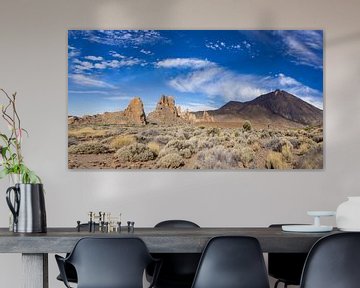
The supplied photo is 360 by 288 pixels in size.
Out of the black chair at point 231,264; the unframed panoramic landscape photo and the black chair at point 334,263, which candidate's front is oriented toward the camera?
the unframed panoramic landscape photo

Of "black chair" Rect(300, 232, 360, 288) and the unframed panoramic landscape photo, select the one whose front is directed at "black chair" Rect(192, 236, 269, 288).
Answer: the unframed panoramic landscape photo

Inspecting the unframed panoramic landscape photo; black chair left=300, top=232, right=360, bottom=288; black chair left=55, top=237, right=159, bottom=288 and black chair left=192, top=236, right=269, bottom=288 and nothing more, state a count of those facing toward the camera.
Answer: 1

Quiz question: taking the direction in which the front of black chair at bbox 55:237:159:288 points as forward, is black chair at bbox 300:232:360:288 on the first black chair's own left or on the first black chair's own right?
on the first black chair's own right

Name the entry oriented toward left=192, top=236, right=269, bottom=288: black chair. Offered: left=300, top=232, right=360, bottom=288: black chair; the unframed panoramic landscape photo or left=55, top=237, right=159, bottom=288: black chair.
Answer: the unframed panoramic landscape photo

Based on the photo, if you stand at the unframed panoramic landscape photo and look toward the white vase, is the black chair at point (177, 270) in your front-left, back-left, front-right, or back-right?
front-right

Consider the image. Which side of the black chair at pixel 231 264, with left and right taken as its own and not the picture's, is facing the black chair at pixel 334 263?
right

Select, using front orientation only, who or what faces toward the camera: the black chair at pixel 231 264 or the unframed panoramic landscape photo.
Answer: the unframed panoramic landscape photo

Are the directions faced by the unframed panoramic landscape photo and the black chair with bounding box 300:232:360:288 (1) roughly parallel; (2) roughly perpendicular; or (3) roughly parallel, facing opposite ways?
roughly parallel, facing opposite ways

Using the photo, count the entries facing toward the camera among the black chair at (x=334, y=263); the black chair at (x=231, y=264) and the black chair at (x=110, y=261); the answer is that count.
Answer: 0

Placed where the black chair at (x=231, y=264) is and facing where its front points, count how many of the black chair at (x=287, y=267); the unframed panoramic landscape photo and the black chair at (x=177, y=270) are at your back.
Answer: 0

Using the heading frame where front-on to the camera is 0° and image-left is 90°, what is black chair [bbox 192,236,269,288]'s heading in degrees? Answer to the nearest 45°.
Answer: approximately 180°

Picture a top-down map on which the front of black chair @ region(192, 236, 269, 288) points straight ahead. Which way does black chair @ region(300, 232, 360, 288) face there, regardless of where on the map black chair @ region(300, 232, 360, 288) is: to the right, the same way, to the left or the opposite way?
the same way

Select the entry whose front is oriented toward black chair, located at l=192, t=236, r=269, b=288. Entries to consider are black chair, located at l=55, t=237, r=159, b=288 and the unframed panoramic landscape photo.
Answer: the unframed panoramic landscape photo

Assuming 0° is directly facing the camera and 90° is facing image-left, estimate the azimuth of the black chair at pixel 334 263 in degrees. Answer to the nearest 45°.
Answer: approximately 180°

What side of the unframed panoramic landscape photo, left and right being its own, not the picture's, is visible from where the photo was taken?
front

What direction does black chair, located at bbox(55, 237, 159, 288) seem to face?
away from the camera

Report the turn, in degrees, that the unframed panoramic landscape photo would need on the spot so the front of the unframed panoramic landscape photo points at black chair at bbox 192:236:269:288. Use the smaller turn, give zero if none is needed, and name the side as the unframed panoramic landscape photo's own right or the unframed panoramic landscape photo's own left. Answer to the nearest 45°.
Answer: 0° — it already faces it
